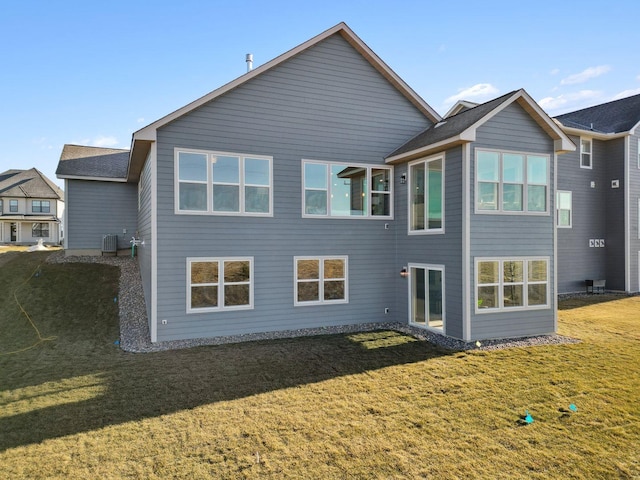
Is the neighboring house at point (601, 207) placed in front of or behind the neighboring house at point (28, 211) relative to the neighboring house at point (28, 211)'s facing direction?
in front

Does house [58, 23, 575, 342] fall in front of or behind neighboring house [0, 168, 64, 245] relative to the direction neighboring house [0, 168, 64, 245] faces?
in front

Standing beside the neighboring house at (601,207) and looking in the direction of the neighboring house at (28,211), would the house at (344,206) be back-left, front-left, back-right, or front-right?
front-left

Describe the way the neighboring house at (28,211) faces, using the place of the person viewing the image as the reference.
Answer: facing the viewer
